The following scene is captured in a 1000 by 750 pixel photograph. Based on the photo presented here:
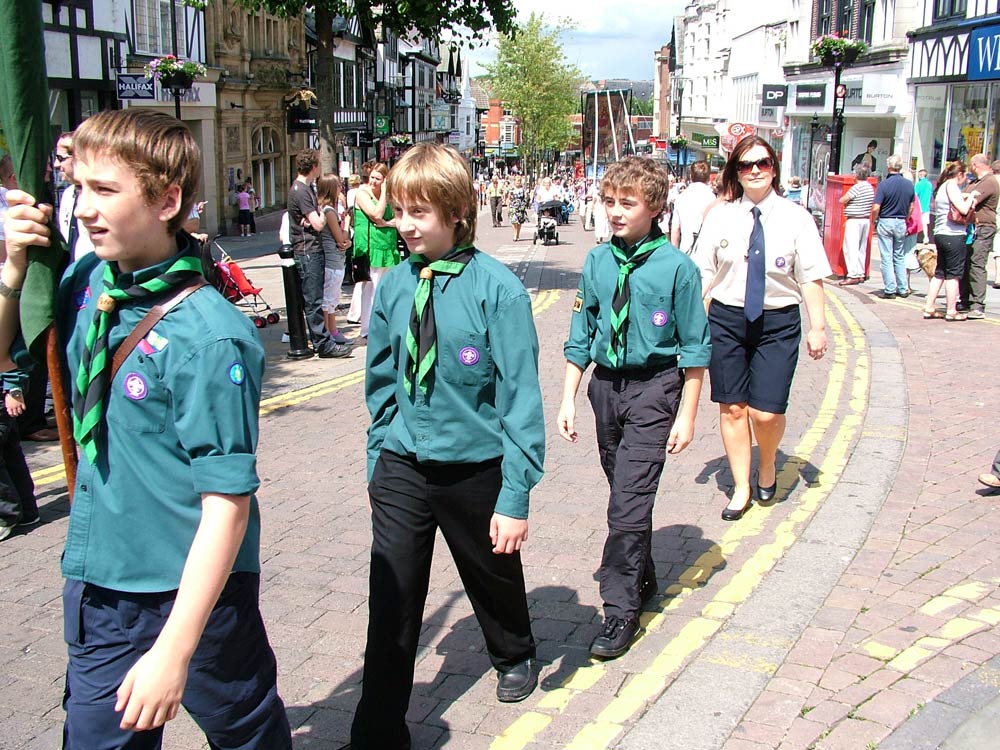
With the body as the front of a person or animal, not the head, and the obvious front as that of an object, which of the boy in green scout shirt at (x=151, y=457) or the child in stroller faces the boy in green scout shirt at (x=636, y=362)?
the child in stroller

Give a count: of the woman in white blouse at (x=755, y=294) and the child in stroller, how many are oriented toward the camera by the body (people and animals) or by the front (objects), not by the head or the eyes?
2

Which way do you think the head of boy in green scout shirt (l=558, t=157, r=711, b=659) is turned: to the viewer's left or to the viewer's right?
to the viewer's left

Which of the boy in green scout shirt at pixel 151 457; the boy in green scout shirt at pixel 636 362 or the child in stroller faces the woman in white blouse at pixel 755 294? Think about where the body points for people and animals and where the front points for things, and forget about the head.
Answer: the child in stroller

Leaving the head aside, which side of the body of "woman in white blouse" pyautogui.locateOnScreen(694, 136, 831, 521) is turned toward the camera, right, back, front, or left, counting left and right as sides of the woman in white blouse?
front

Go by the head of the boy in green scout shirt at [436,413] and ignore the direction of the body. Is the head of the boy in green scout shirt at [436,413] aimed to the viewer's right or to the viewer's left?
to the viewer's left

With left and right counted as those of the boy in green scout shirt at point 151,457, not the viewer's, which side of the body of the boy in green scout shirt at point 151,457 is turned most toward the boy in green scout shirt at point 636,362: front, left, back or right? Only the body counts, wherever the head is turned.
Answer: back

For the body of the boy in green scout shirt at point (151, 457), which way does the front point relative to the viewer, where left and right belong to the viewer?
facing the viewer and to the left of the viewer

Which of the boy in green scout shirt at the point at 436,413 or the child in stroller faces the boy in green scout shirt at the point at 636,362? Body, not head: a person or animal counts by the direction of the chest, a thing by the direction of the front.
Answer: the child in stroller

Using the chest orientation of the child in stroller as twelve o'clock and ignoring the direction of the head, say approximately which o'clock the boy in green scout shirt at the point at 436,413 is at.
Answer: The boy in green scout shirt is roughly at 12 o'clock from the child in stroller.

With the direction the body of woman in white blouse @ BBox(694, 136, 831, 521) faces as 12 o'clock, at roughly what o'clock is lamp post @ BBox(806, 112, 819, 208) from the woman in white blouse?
The lamp post is roughly at 6 o'clock from the woman in white blouse.
